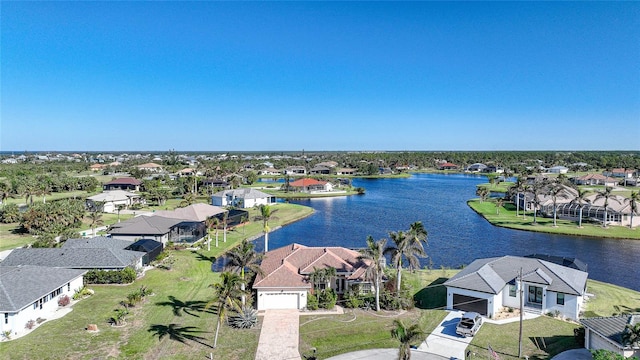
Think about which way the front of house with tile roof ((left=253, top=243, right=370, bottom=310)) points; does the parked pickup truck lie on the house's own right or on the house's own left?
on the house's own left

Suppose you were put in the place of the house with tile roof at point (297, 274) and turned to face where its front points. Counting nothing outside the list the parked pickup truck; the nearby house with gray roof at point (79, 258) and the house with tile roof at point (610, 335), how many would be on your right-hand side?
1

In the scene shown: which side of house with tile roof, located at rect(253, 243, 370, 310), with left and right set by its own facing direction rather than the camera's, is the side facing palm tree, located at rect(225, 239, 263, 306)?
right

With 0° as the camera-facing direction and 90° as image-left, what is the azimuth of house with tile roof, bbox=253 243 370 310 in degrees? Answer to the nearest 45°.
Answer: approximately 0°

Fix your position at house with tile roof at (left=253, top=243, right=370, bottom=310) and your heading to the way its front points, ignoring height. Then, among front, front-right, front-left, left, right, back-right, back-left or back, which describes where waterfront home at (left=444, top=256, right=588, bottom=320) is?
left

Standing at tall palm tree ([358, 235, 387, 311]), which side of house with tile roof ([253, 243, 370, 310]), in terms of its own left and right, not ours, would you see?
left

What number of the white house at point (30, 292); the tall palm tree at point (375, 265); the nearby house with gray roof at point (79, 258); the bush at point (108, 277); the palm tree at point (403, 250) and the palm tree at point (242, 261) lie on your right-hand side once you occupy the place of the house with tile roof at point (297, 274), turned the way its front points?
4

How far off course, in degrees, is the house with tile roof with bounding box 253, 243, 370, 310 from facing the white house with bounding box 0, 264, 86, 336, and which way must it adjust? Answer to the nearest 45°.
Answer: approximately 90° to its right

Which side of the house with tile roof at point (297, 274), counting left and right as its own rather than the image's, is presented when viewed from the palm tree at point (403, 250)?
left

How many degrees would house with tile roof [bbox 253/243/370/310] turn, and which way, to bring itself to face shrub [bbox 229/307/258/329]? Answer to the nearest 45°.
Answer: approximately 45° to its right

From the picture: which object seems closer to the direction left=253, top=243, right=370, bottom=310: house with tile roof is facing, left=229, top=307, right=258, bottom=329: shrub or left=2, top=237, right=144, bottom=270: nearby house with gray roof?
the shrub

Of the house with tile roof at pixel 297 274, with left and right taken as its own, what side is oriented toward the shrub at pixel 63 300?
right
